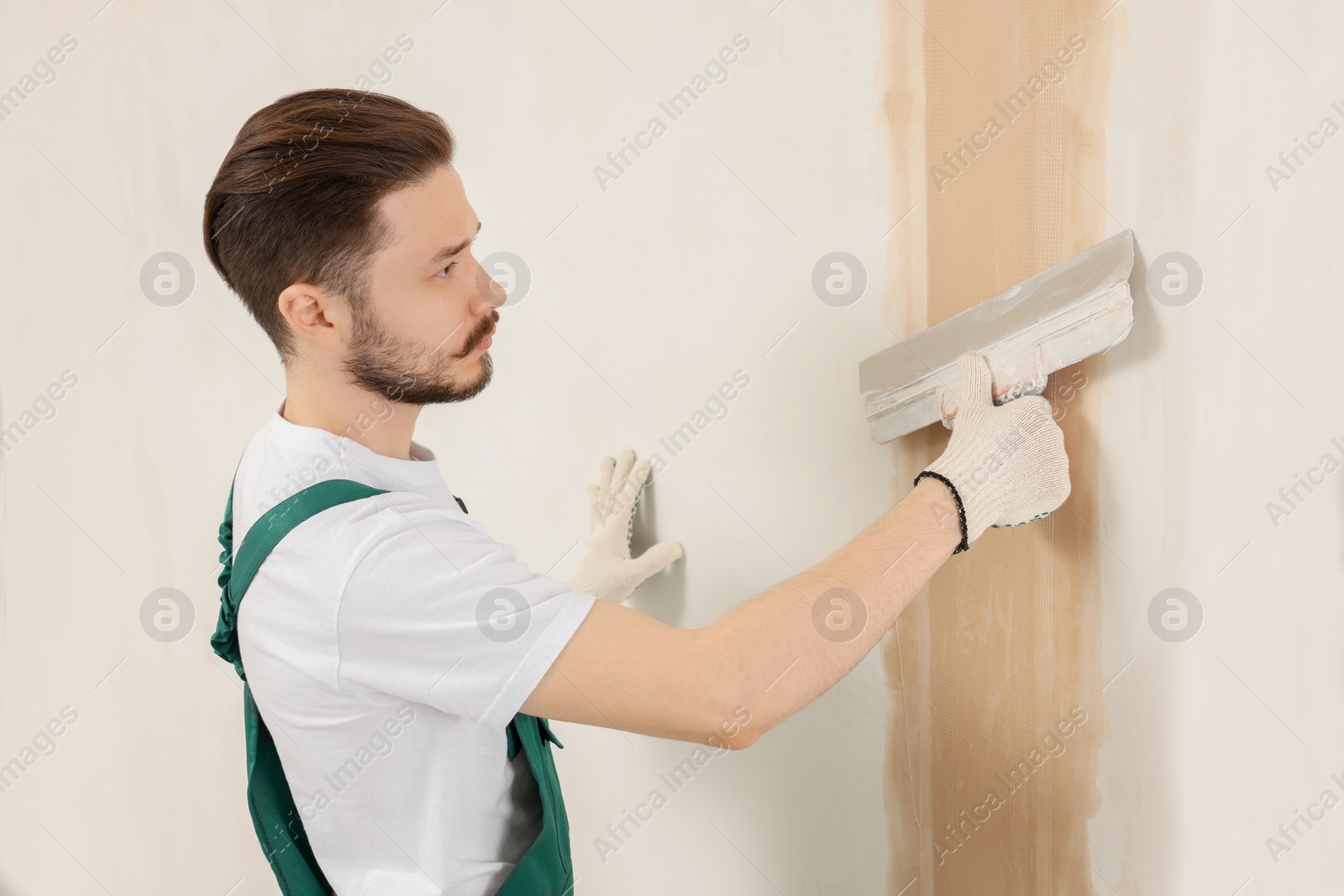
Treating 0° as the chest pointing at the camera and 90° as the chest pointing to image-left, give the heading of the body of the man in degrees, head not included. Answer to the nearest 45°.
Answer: approximately 270°

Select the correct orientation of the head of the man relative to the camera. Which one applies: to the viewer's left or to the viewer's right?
to the viewer's right
